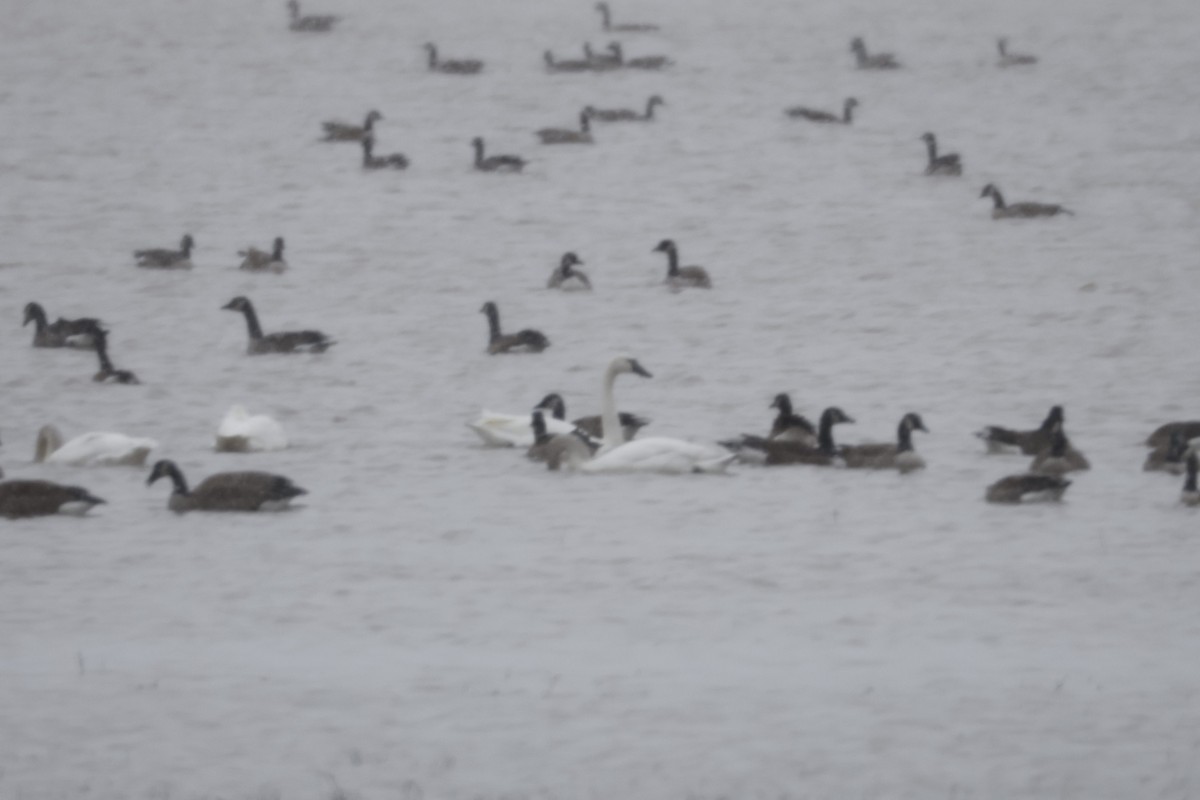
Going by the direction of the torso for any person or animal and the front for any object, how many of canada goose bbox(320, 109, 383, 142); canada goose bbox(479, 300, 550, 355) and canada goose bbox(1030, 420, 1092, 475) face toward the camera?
1

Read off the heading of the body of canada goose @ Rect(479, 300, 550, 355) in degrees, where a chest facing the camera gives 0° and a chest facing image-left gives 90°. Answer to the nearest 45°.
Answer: approximately 90°

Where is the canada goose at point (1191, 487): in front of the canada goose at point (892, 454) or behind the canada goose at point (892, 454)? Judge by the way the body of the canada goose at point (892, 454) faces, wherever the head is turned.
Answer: in front

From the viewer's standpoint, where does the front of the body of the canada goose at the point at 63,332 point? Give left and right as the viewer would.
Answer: facing to the left of the viewer

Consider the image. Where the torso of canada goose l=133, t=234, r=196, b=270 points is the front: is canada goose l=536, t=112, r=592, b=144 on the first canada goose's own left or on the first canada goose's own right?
on the first canada goose's own left

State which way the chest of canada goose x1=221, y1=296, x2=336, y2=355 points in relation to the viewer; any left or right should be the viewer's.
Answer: facing to the left of the viewer

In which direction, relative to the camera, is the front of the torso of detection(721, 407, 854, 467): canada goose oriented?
to the viewer's right

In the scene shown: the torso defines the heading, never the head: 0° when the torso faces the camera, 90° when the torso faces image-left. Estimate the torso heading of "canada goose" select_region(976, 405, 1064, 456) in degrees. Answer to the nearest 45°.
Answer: approximately 270°

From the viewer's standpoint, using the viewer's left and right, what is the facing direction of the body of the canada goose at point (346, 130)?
facing to the right of the viewer

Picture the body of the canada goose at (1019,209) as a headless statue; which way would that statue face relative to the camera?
to the viewer's left

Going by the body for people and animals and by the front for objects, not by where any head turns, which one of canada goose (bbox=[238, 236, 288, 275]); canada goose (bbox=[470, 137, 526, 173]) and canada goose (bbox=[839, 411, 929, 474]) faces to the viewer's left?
canada goose (bbox=[470, 137, 526, 173])

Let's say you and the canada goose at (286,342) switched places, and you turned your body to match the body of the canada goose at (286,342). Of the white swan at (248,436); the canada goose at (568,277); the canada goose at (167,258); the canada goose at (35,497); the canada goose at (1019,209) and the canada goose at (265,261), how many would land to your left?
2

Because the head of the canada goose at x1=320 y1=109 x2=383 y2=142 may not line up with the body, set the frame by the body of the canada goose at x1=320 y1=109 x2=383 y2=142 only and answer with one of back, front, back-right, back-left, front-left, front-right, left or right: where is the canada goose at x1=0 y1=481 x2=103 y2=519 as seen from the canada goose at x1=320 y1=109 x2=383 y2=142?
right

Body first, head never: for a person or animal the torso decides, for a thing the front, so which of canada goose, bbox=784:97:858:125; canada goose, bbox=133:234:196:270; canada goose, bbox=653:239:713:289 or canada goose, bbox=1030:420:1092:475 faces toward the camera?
canada goose, bbox=1030:420:1092:475

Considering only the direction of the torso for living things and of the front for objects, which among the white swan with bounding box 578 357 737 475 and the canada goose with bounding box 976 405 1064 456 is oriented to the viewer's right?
the canada goose

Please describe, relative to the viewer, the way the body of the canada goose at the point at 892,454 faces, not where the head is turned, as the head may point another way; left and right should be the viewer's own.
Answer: facing to the right of the viewer
